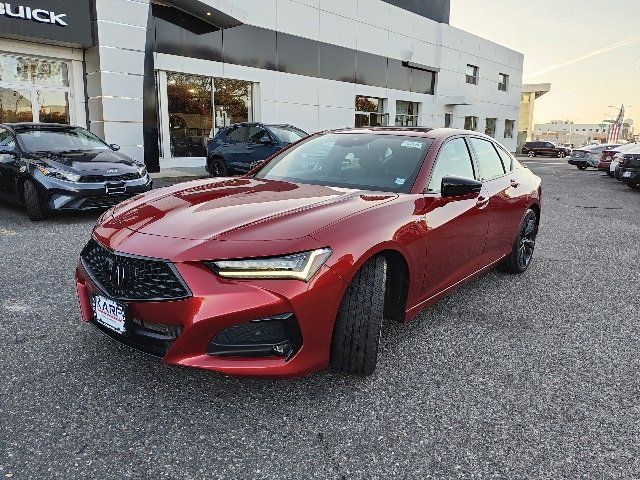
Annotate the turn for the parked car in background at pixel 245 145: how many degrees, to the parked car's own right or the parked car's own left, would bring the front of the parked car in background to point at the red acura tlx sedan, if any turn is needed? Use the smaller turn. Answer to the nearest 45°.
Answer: approximately 45° to the parked car's own right

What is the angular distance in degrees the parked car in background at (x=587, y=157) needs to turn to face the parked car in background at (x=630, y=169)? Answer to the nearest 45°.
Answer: approximately 90° to its right

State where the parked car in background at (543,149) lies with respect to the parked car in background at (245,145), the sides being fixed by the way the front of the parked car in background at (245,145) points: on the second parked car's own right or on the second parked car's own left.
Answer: on the second parked car's own left

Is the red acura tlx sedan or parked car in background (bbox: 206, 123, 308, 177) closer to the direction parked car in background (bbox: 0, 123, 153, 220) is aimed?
the red acura tlx sedan

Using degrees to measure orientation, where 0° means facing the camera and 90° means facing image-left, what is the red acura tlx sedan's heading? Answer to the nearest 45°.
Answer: approximately 45°

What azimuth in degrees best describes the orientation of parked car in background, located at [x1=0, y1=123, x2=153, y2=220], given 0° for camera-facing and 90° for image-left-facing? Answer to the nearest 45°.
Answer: approximately 315°
